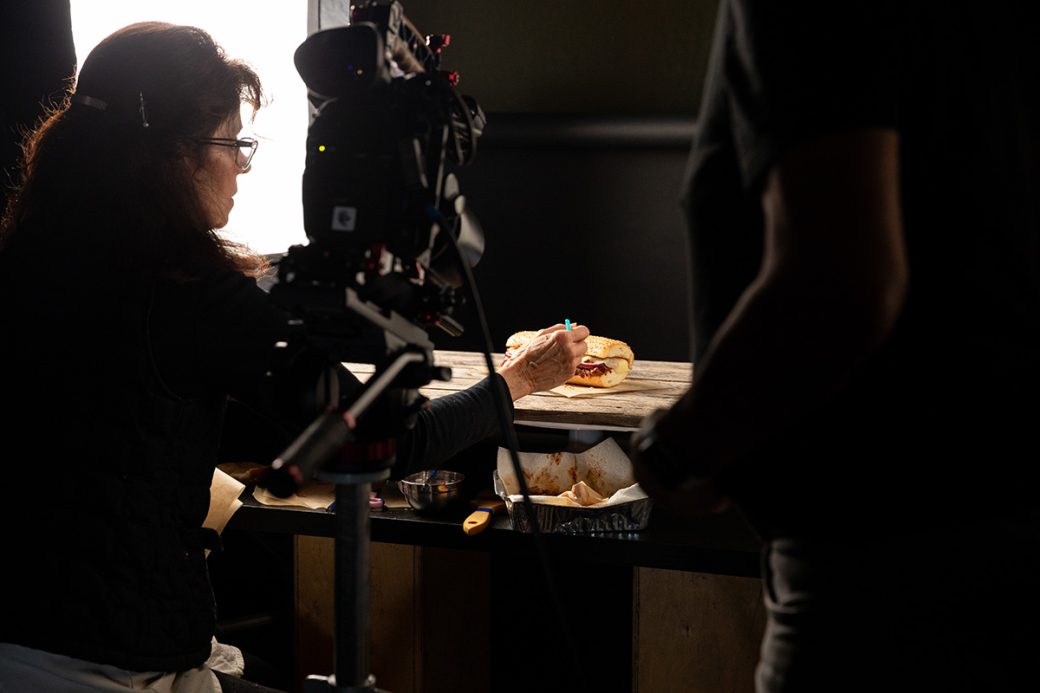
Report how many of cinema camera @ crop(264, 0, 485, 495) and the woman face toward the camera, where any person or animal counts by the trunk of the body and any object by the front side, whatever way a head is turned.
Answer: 0

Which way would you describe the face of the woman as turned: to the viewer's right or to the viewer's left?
to the viewer's right

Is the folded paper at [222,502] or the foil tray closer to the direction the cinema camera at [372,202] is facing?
the foil tray

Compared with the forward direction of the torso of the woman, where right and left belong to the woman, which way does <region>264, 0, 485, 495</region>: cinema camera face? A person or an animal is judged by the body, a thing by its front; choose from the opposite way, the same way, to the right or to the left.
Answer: the same way

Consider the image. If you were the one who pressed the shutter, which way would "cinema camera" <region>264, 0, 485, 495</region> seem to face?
facing away from the viewer and to the right of the viewer

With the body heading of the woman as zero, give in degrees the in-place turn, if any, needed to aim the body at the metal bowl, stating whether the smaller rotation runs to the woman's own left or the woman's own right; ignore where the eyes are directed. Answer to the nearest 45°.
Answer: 0° — they already face it
